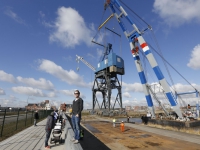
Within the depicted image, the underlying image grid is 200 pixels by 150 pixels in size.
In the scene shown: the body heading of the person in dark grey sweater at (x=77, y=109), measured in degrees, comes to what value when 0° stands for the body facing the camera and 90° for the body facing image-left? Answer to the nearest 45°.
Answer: approximately 45°

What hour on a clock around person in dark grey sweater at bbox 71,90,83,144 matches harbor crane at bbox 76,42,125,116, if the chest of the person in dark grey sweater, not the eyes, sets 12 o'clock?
The harbor crane is roughly at 5 o'clock from the person in dark grey sweater.
